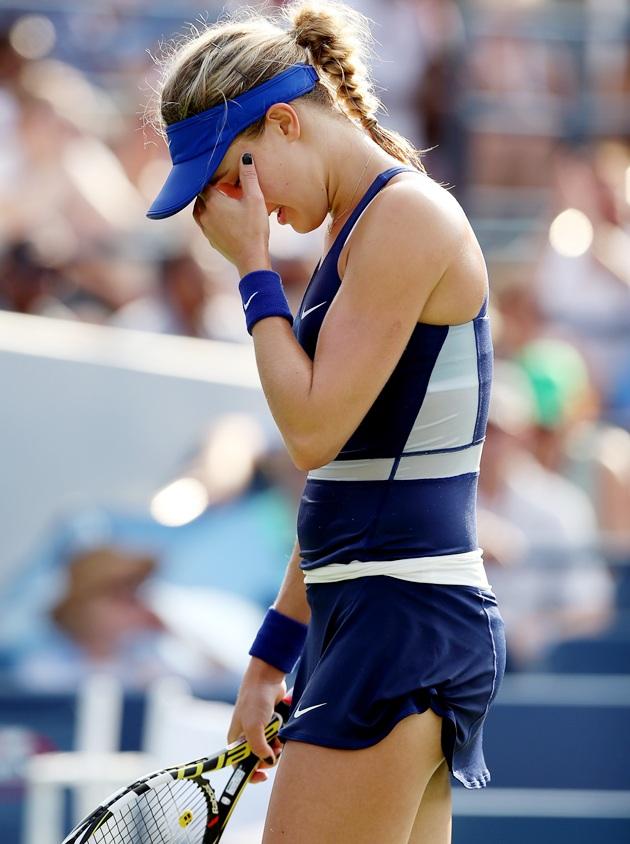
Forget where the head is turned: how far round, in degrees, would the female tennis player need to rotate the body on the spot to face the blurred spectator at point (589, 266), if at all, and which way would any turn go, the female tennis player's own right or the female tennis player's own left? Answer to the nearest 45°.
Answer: approximately 90° to the female tennis player's own right

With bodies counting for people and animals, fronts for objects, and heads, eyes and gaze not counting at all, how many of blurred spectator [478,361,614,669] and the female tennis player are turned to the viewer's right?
0

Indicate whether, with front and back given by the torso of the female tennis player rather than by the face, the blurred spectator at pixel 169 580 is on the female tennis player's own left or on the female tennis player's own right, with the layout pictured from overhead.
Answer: on the female tennis player's own right

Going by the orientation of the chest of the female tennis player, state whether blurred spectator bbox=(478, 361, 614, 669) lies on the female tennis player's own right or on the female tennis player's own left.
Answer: on the female tennis player's own right

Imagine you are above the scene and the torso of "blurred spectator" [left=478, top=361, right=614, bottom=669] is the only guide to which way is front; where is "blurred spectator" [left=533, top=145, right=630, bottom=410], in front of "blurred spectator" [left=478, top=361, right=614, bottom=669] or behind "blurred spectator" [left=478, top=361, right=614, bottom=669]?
behind

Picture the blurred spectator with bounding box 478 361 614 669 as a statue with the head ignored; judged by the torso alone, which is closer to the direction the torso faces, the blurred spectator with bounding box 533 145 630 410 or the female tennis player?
the female tennis player

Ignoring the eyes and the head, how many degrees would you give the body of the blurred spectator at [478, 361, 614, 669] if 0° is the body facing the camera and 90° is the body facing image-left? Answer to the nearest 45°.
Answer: approximately 45°

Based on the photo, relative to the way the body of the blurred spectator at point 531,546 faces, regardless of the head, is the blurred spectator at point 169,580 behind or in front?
in front

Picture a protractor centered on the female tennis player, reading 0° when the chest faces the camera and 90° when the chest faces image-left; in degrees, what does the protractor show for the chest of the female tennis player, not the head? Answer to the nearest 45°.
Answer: approximately 90°

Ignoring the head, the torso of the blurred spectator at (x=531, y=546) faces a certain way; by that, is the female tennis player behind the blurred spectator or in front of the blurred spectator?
in front
